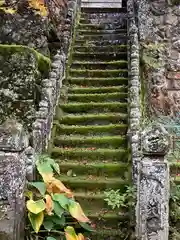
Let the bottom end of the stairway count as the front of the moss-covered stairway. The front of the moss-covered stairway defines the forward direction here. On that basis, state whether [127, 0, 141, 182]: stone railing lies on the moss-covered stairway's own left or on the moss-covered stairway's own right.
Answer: on the moss-covered stairway's own left

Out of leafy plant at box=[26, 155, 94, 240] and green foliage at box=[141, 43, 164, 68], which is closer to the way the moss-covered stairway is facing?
the leafy plant

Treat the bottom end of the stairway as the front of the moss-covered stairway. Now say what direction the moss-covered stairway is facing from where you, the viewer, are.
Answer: facing the viewer

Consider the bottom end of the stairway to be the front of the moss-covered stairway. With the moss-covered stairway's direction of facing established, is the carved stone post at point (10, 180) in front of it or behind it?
in front

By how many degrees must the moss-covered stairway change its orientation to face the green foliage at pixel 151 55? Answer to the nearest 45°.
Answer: approximately 135° to its left

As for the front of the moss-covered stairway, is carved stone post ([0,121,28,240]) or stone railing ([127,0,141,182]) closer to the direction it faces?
the carved stone post

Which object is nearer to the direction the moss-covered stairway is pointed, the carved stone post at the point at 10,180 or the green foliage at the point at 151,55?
the carved stone post

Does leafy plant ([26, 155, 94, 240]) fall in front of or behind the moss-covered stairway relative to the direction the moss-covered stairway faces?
in front
